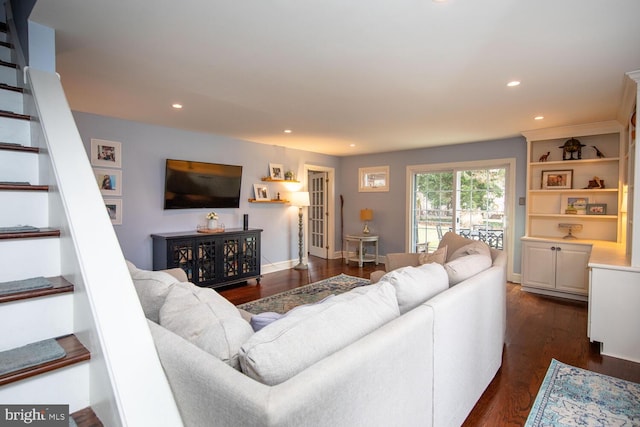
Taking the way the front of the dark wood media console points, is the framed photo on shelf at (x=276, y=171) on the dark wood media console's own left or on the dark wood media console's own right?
on the dark wood media console's own left

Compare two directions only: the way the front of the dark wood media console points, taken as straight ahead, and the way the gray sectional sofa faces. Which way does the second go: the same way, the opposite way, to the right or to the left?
the opposite way

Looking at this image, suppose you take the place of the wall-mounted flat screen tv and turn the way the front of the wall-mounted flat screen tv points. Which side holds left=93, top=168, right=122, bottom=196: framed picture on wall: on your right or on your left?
on your right

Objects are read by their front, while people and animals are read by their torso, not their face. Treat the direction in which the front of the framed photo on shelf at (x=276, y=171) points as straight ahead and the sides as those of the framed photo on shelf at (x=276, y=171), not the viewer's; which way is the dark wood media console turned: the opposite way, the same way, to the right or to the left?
the same way

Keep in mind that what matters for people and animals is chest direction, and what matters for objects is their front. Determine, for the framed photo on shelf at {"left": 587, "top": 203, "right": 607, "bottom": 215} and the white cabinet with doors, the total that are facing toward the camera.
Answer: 2

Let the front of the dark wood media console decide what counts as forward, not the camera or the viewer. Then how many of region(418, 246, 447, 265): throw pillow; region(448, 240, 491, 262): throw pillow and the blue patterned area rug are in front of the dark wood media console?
3

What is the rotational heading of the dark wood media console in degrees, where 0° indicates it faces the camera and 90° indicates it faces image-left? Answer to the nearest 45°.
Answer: approximately 315°

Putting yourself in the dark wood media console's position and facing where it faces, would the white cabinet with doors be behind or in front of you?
in front

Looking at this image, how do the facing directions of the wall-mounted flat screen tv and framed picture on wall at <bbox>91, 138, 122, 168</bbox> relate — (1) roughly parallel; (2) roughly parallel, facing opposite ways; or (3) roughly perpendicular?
roughly parallel

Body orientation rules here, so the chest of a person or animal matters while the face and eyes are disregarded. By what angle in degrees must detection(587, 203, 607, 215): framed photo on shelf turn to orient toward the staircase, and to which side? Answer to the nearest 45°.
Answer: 0° — it already faces it

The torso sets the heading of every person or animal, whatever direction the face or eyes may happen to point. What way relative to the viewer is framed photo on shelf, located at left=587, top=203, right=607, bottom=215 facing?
toward the camera

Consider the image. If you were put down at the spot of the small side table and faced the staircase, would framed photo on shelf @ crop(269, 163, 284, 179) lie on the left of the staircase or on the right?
right

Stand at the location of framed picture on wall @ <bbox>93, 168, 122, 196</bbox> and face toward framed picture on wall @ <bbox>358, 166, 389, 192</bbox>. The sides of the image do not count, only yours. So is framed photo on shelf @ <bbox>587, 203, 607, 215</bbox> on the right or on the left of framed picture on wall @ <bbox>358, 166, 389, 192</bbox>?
right

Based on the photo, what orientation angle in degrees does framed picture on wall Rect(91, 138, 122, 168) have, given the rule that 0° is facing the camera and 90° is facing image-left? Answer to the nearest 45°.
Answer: approximately 315°

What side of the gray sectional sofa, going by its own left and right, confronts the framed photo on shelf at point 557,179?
right

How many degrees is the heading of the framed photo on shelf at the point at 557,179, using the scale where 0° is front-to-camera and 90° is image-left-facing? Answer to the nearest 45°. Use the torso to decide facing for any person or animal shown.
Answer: approximately 0°

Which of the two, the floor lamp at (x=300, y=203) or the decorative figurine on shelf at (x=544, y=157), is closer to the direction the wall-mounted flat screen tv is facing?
the decorative figurine on shelf

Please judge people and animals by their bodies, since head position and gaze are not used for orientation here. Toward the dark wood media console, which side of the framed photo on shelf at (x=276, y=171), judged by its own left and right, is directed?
right
